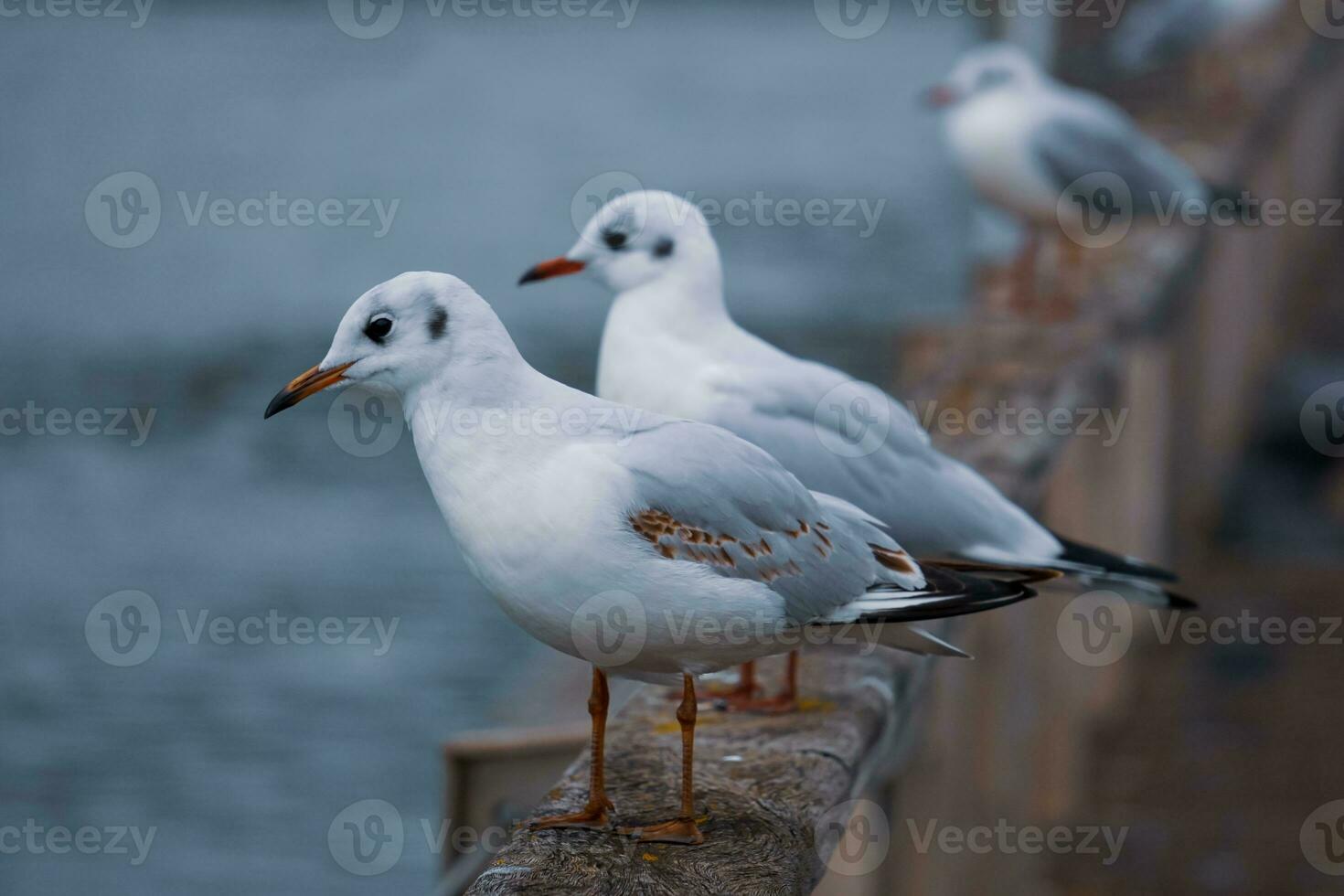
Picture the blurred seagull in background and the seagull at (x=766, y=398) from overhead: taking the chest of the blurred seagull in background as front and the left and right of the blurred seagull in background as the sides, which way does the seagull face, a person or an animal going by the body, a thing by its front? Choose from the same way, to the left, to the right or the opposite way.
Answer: the same way

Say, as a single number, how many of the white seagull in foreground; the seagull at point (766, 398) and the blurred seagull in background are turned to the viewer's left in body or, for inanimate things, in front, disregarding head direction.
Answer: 3

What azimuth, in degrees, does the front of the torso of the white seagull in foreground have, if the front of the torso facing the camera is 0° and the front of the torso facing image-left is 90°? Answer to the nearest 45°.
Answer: approximately 90°

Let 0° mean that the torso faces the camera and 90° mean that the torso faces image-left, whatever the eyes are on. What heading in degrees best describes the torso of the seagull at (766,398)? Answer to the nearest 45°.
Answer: approximately 90°

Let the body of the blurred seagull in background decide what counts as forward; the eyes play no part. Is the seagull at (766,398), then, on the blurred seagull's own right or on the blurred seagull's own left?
on the blurred seagull's own left

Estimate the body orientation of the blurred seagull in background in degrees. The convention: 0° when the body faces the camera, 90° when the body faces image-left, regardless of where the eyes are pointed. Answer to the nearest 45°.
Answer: approximately 90°

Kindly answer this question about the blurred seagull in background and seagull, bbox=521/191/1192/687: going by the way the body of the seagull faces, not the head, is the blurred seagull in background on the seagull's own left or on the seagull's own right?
on the seagull's own right

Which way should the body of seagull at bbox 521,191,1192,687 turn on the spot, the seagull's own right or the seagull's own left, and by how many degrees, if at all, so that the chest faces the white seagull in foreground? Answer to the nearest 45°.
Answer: approximately 90° to the seagull's own left

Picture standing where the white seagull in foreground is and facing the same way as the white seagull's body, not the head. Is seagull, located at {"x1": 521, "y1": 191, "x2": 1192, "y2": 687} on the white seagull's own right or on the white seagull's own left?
on the white seagull's own right
